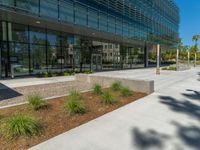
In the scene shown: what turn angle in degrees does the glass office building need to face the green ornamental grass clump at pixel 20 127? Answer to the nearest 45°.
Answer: approximately 45° to its right

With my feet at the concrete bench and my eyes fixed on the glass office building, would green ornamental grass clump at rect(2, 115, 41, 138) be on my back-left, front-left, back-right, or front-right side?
back-left

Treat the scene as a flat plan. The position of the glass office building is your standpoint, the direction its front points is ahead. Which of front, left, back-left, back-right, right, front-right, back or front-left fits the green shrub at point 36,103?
front-right

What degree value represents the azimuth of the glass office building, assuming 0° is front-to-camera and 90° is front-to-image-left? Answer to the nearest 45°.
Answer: approximately 315°
